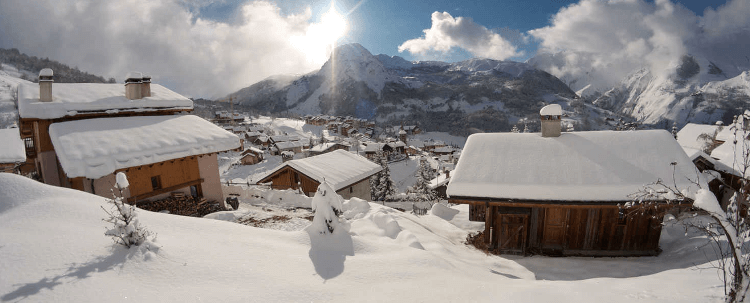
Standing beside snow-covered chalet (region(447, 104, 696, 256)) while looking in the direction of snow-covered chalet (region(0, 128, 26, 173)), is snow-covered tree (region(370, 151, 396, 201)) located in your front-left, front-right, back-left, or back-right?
front-right

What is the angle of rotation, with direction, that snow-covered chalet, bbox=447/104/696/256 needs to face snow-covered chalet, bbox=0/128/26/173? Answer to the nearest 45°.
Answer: approximately 90° to its right

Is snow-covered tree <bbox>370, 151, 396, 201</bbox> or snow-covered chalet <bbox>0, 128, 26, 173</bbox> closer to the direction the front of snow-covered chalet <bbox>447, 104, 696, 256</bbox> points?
the snow-covered chalet

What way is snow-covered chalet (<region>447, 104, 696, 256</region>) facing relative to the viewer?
toward the camera

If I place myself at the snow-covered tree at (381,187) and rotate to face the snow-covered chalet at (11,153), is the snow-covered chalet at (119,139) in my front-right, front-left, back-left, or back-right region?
front-left

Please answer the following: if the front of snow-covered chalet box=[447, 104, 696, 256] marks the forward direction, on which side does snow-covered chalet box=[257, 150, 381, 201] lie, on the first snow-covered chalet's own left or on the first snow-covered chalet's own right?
on the first snow-covered chalet's own right

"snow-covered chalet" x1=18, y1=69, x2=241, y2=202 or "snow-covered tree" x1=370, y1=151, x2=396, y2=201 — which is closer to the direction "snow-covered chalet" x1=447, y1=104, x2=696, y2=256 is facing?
the snow-covered chalet

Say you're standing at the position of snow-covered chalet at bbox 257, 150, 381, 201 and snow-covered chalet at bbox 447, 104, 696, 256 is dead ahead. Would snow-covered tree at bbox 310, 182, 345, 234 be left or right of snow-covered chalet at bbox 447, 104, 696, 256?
right

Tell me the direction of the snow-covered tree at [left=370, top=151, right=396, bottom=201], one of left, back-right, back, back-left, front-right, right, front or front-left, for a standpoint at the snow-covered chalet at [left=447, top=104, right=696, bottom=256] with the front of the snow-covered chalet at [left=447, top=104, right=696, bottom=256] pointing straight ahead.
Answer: back-right
